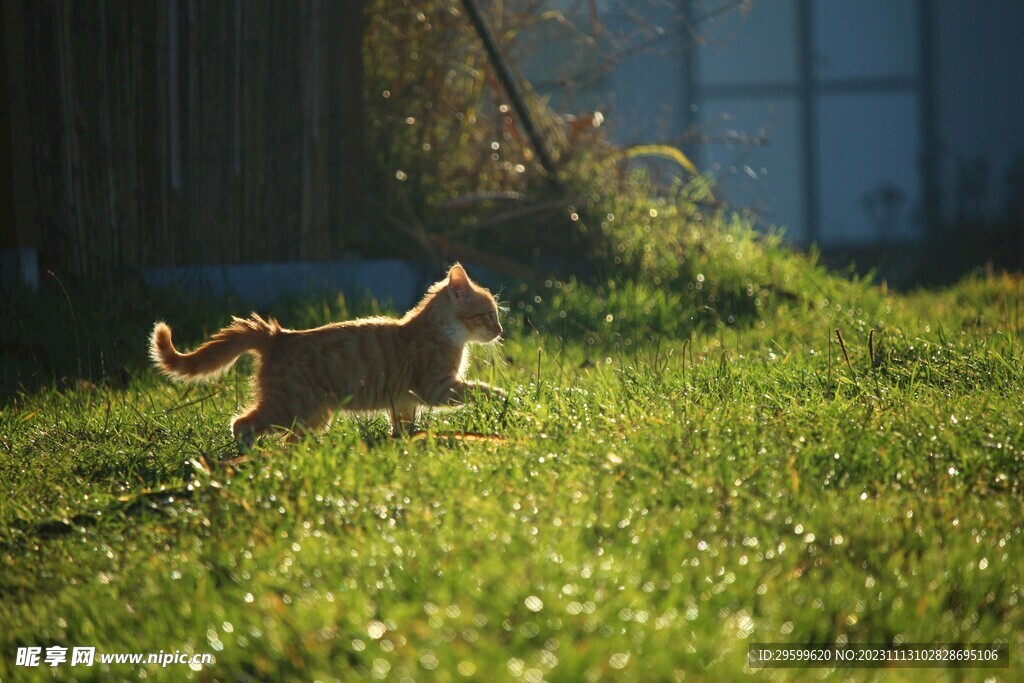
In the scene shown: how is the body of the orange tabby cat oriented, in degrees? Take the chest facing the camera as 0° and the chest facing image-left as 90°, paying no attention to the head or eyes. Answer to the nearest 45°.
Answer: approximately 270°
